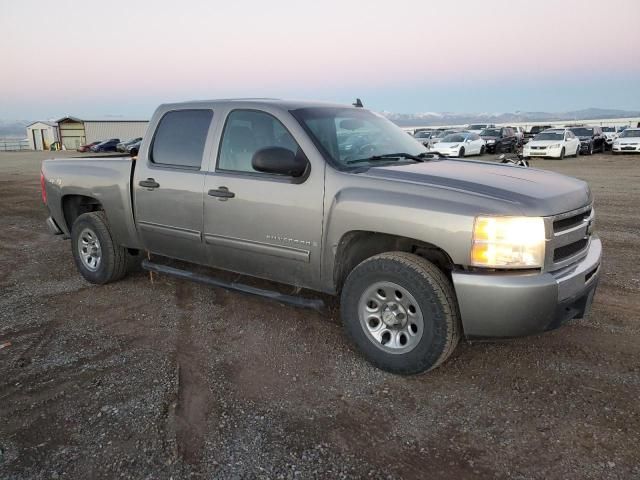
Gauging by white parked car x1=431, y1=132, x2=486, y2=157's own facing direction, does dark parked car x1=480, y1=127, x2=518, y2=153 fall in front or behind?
behind

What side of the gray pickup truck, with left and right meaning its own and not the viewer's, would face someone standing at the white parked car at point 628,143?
left

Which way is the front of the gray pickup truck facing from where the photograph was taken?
facing the viewer and to the right of the viewer

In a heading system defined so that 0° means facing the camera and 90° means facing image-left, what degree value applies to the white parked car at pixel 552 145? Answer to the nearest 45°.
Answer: approximately 45°

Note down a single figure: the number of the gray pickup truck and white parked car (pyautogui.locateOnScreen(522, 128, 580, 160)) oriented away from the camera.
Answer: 0

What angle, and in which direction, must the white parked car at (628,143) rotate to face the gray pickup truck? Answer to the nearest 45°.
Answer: approximately 45° to its left

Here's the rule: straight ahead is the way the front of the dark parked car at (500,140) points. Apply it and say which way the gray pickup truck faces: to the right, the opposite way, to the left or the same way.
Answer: to the left

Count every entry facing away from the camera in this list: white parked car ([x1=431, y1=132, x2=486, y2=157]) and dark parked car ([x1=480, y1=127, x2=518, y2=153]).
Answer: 0

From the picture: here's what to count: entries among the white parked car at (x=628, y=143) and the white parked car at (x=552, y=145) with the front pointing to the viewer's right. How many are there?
0

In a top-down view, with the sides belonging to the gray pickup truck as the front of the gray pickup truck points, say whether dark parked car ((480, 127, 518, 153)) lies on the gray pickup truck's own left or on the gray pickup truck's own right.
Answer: on the gray pickup truck's own left
